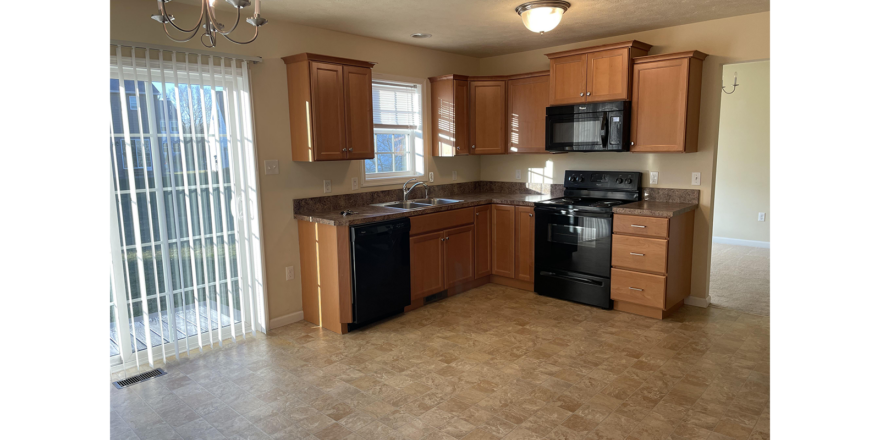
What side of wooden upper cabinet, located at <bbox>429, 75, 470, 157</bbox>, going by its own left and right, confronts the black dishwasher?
right

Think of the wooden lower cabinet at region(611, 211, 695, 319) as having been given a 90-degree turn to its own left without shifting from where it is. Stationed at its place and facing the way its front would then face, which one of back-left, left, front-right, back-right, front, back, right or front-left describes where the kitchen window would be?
back-right

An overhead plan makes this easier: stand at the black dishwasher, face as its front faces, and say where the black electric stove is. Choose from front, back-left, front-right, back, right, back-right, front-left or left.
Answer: front-left

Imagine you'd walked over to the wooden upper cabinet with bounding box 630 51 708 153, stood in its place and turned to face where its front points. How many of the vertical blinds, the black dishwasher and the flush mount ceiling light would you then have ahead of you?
3

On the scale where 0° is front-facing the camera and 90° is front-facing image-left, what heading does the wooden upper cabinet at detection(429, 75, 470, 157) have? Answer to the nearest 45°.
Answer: approximately 315°

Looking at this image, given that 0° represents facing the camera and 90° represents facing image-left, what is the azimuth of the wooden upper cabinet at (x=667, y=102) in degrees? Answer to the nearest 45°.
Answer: approximately 45°
